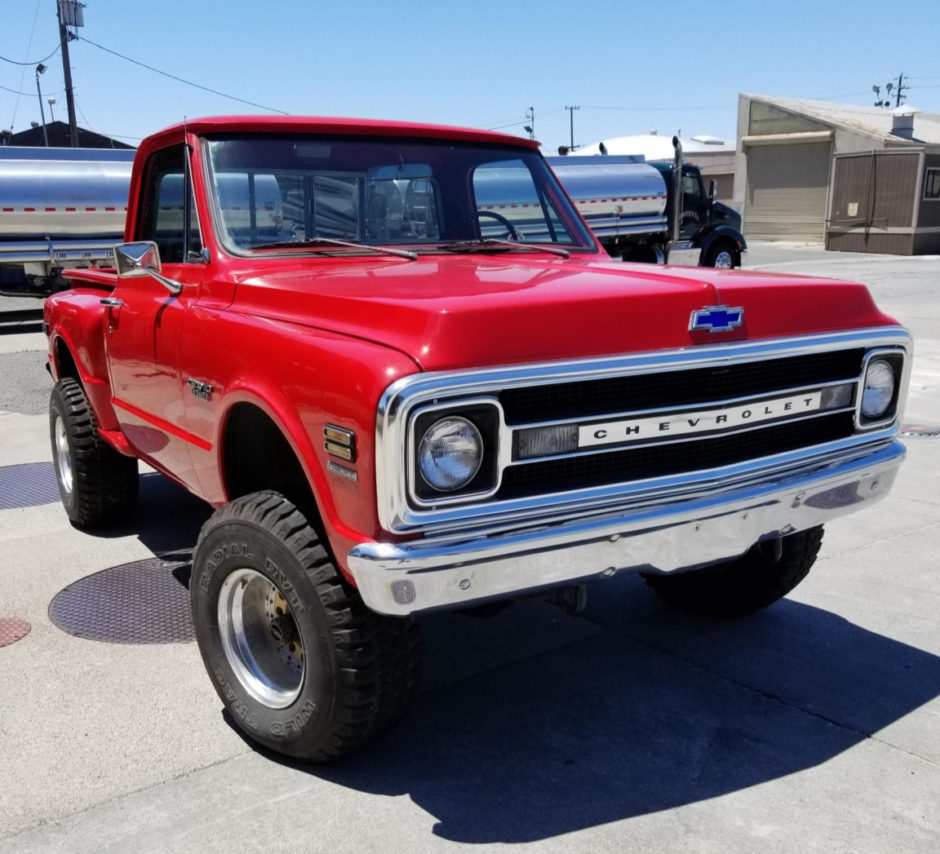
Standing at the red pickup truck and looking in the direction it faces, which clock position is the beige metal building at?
The beige metal building is roughly at 8 o'clock from the red pickup truck.

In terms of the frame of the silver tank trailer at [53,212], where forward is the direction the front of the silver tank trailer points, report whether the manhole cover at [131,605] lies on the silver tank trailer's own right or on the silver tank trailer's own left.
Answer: on the silver tank trailer's own right

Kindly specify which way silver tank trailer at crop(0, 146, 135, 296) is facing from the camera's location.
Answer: facing to the right of the viewer

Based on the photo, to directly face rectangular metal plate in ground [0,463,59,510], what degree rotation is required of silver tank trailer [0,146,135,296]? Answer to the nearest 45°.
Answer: approximately 90° to its right

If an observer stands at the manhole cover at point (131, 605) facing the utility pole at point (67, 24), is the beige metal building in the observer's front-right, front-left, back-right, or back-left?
front-right

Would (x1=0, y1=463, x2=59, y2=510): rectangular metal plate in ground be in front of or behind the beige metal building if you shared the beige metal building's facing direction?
in front

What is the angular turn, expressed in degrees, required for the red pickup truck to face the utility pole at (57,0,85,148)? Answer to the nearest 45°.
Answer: approximately 135° to its left

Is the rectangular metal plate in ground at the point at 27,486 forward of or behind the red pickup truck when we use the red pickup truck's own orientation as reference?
behind

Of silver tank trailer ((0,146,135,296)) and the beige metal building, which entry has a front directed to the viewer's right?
the silver tank trailer

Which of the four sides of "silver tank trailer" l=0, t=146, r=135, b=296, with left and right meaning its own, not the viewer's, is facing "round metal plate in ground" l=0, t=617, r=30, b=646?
right

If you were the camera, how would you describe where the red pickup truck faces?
facing the viewer and to the right of the viewer

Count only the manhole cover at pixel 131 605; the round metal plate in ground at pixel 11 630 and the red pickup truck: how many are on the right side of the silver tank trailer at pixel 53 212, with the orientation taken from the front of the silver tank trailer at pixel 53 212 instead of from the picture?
3

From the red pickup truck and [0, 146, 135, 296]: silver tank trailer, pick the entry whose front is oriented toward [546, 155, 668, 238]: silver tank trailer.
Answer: [0, 146, 135, 296]: silver tank trailer

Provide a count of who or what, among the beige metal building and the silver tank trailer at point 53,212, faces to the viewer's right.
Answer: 1

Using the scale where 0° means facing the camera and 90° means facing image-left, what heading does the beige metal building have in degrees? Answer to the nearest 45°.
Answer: approximately 45°
